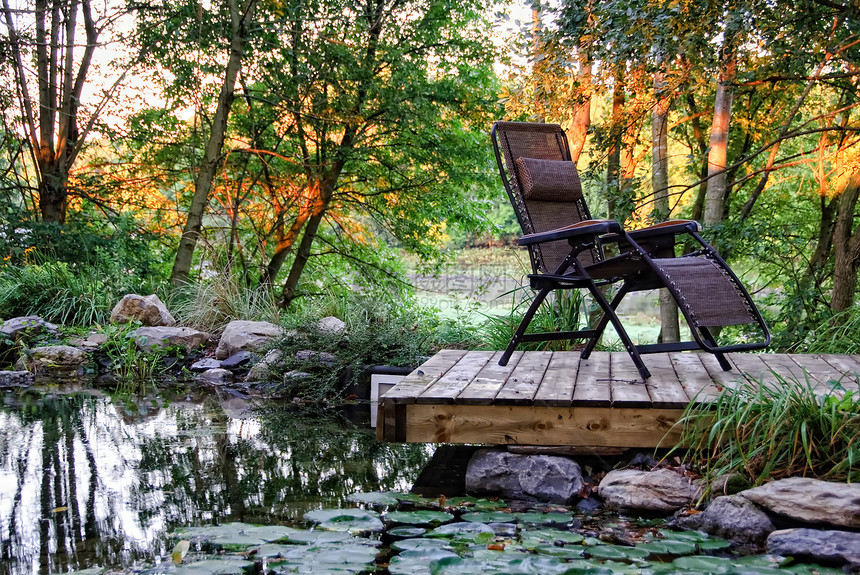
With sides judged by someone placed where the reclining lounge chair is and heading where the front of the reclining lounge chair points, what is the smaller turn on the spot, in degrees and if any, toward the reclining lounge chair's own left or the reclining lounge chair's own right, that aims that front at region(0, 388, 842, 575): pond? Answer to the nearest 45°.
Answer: approximately 90° to the reclining lounge chair's own right

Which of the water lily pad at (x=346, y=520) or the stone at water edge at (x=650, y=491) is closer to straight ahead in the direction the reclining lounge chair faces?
the stone at water edge

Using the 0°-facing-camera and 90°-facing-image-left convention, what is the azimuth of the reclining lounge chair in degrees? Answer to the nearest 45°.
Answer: approximately 315°

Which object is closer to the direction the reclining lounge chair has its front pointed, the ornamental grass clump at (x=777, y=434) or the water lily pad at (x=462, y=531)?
the ornamental grass clump

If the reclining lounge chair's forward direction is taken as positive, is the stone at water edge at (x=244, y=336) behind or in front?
behind

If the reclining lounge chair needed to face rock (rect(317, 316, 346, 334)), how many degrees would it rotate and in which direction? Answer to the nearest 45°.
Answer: approximately 180°

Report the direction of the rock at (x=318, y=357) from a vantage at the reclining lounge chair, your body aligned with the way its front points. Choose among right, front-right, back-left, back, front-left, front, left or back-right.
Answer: back

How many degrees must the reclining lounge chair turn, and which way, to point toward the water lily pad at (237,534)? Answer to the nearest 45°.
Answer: approximately 90° to its right

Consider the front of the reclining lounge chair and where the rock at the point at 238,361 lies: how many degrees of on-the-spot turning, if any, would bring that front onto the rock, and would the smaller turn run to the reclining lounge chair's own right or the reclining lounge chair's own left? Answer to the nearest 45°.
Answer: approximately 180°

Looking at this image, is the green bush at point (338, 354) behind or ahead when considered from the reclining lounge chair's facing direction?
behind

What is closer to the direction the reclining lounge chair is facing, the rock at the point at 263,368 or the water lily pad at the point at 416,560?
the water lily pad
